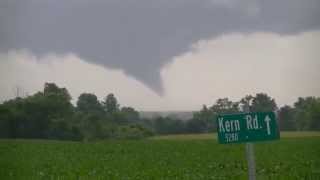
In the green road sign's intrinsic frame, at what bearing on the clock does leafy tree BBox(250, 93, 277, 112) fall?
The leafy tree is roughly at 6 o'clock from the green road sign.

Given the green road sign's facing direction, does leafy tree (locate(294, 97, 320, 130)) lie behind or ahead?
behind

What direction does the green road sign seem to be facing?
toward the camera

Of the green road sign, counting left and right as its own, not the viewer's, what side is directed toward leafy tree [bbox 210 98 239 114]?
back
